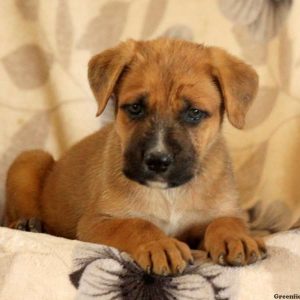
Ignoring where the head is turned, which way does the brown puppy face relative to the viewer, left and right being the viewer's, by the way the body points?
facing the viewer and to the right of the viewer
